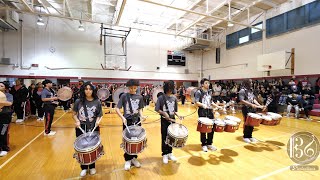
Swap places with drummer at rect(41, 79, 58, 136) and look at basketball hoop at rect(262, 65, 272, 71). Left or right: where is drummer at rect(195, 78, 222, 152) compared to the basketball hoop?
right

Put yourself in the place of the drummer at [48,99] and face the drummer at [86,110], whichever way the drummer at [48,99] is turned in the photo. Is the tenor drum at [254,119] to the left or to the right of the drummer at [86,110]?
left

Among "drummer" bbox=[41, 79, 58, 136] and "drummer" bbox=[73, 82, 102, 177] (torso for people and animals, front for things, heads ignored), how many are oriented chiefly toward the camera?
1

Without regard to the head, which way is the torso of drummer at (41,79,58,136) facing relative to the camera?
to the viewer's right

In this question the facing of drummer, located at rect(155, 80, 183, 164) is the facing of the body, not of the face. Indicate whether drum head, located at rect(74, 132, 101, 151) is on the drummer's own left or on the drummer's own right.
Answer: on the drummer's own right

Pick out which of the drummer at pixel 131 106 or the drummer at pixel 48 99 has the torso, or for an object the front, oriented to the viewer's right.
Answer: the drummer at pixel 48 99

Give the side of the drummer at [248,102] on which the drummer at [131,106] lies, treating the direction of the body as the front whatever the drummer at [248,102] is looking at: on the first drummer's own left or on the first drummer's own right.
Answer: on the first drummer's own right

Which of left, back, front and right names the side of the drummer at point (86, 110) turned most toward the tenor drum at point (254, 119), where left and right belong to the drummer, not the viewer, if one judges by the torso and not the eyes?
left

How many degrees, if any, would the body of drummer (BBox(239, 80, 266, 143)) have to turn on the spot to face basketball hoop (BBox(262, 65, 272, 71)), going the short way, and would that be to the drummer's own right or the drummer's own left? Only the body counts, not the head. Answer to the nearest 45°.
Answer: approximately 135° to the drummer's own left
